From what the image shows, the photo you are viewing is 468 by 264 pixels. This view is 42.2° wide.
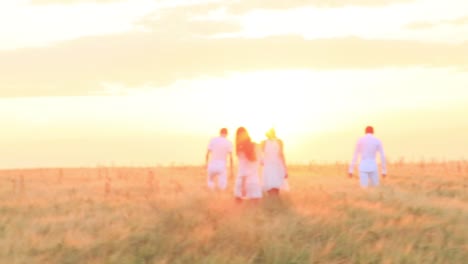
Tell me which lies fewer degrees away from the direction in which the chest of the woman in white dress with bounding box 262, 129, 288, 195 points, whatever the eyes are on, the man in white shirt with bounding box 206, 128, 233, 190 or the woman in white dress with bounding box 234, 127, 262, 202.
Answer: the man in white shirt

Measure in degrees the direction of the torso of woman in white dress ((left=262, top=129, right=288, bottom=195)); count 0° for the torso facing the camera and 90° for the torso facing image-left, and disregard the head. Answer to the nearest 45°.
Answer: approximately 180°

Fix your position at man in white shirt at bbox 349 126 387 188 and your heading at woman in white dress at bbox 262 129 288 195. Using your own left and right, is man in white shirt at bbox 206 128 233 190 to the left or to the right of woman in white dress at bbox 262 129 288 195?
right

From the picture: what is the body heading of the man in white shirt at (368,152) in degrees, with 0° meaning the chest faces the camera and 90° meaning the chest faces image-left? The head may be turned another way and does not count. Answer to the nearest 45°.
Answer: approximately 180°

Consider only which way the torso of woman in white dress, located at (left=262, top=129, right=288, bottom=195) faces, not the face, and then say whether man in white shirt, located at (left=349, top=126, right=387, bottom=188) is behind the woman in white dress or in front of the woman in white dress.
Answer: in front

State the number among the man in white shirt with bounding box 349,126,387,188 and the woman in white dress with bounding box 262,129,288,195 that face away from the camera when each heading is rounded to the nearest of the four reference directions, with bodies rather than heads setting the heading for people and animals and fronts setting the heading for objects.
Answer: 2

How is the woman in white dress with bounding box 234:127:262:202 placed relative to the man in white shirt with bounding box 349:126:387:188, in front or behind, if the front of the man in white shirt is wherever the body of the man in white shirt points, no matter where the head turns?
behind

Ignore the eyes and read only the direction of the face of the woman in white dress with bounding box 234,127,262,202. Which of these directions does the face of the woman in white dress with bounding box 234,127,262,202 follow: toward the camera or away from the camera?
away from the camera

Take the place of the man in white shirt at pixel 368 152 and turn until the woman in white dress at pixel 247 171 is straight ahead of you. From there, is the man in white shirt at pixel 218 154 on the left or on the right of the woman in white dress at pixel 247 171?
right

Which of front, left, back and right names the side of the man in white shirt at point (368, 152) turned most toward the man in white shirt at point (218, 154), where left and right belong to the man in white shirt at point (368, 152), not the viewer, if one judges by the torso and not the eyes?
left
